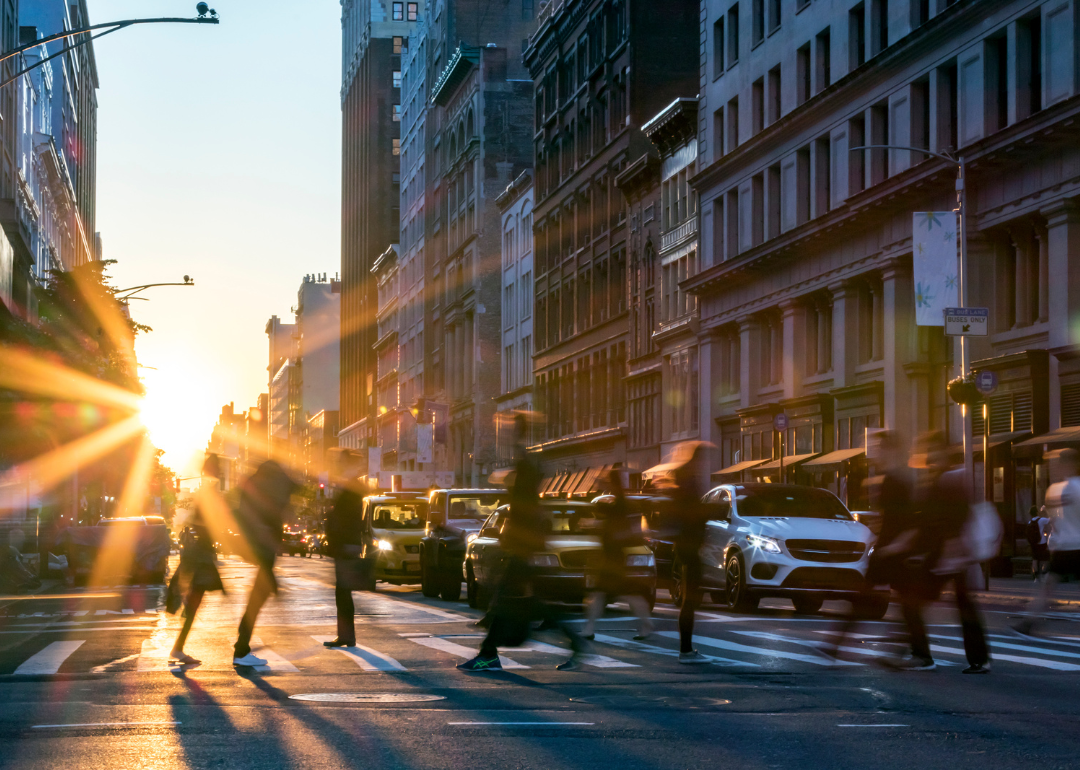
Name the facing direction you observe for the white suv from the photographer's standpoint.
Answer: facing the viewer and to the right of the viewer

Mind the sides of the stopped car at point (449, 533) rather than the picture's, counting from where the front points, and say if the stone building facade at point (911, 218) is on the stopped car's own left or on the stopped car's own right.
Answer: on the stopped car's own left

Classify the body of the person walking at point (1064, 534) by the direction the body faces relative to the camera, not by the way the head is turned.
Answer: to the viewer's left

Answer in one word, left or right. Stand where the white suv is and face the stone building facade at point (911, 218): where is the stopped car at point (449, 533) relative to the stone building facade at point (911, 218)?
left

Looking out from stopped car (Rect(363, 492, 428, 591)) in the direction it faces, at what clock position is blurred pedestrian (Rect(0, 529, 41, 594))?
The blurred pedestrian is roughly at 4 o'clock from the stopped car.

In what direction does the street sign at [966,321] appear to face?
toward the camera

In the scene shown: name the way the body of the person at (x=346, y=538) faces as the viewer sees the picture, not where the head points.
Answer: to the viewer's left

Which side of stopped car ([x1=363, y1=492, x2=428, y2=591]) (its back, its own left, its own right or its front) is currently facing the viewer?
front
